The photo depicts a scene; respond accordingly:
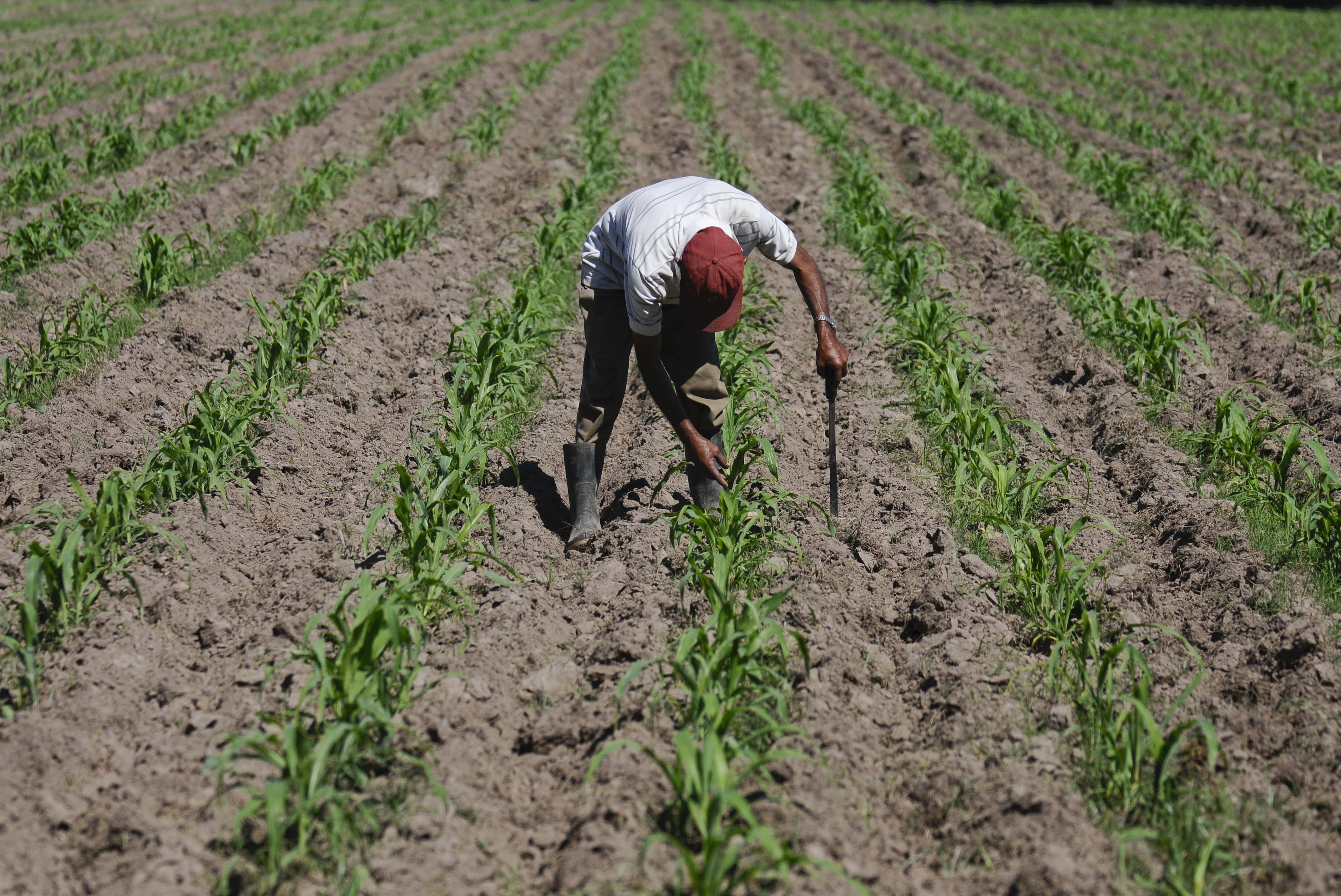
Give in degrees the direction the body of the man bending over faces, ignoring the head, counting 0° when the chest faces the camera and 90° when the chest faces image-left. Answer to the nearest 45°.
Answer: approximately 315°
